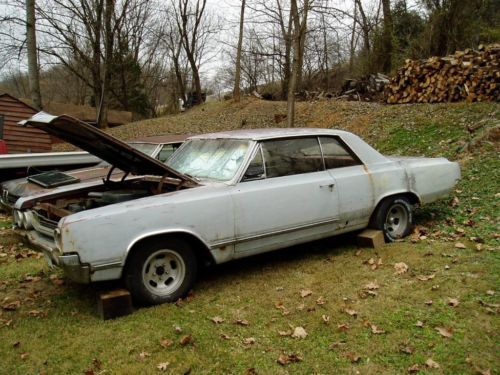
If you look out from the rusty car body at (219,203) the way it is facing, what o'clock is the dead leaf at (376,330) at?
The dead leaf is roughly at 9 o'clock from the rusty car body.

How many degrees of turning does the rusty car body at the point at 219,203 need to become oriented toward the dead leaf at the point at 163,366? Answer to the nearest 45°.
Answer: approximately 45° to its left

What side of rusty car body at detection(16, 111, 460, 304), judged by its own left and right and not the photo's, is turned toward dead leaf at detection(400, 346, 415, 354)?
left

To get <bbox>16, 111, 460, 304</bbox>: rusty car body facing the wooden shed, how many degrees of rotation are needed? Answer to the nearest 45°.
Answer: approximately 90° to its right

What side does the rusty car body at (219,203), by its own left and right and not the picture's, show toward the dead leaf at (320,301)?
left

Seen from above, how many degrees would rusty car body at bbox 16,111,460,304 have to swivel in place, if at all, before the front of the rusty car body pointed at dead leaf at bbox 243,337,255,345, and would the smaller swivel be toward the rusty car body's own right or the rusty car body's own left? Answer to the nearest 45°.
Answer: approximately 45° to the rusty car body's own left

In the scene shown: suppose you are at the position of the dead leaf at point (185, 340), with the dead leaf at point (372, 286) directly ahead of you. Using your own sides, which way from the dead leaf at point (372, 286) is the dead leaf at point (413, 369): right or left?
right

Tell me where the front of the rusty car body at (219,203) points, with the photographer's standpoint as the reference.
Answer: facing the viewer and to the left of the viewer

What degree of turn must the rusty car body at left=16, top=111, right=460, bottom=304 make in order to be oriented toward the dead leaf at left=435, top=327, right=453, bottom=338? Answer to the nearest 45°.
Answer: approximately 90° to its left

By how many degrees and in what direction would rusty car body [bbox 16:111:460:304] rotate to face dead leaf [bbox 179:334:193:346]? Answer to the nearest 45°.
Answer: approximately 45° to its left

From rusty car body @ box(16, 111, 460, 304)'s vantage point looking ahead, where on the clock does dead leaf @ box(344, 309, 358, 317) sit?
The dead leaf is roughly at 9 o'clock from the rusty car body.
